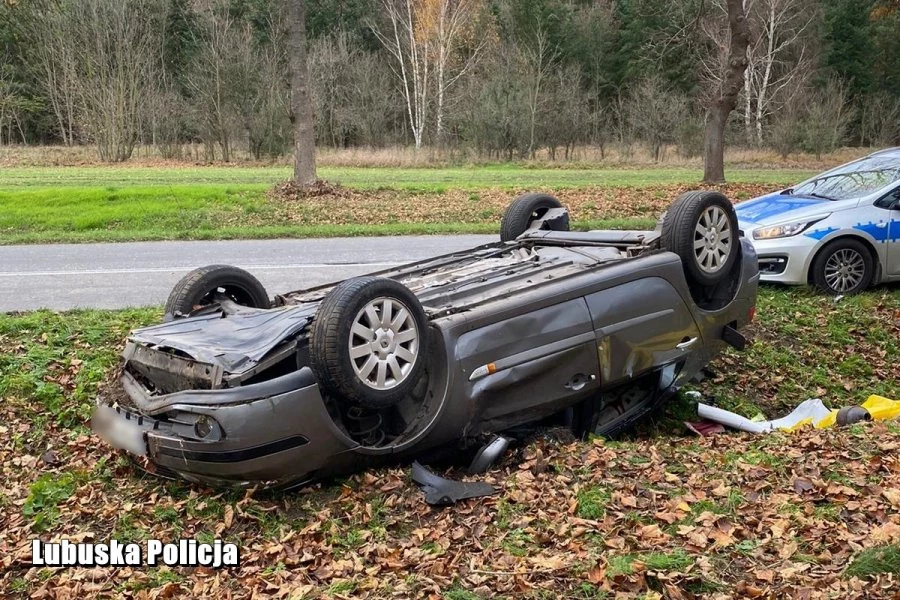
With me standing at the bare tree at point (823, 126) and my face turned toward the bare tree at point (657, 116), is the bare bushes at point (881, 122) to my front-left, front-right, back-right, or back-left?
back-right

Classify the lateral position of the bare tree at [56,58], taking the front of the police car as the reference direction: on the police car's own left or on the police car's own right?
on the police car's own right

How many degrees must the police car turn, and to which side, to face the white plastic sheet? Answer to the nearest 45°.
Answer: approximately 45° to its left

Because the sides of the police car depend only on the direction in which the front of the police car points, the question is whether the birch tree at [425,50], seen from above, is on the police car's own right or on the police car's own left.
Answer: on the police car's own right

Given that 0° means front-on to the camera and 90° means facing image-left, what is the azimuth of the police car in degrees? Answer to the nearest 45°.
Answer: approximately 45°

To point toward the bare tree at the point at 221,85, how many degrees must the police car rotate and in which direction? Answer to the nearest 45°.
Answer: approximately 90° to its right

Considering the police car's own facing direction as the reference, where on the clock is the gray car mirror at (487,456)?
The gray car mirror is roughly at 11 o'clock from the police car.

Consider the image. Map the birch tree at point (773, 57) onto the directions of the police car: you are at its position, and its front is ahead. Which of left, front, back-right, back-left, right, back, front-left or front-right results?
back-right

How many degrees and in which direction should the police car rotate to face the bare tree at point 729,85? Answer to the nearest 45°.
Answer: approximately 135° to its right
